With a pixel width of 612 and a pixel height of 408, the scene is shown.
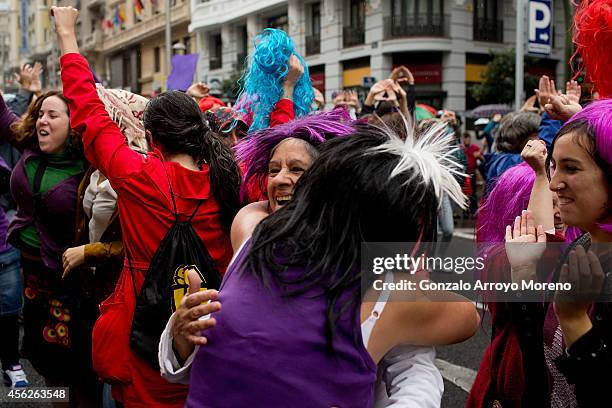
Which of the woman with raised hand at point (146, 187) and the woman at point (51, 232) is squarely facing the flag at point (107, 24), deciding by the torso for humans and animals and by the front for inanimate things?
the woman with raised hand at point (146, 187)

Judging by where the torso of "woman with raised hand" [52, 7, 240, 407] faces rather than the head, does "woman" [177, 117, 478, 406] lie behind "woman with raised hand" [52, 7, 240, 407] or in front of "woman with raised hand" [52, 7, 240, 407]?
behind

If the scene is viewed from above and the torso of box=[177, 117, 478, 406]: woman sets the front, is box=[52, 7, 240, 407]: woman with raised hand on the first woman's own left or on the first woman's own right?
on the first woman's own left

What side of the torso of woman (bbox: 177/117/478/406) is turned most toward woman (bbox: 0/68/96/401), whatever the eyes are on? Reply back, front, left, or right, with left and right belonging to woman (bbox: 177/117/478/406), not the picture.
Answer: left

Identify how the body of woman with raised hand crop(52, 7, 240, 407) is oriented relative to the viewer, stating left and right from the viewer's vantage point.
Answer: facing away from the viewer

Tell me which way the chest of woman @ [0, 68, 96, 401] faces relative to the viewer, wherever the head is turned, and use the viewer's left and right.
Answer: facing the viewer and to the left of the viewer

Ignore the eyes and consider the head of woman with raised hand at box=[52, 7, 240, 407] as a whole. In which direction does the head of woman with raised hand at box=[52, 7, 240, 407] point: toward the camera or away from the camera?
away from the camera

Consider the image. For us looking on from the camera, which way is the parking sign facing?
facing the viewer

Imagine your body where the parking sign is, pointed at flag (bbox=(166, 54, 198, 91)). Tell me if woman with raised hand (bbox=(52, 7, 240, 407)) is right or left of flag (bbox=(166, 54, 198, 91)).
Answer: left
